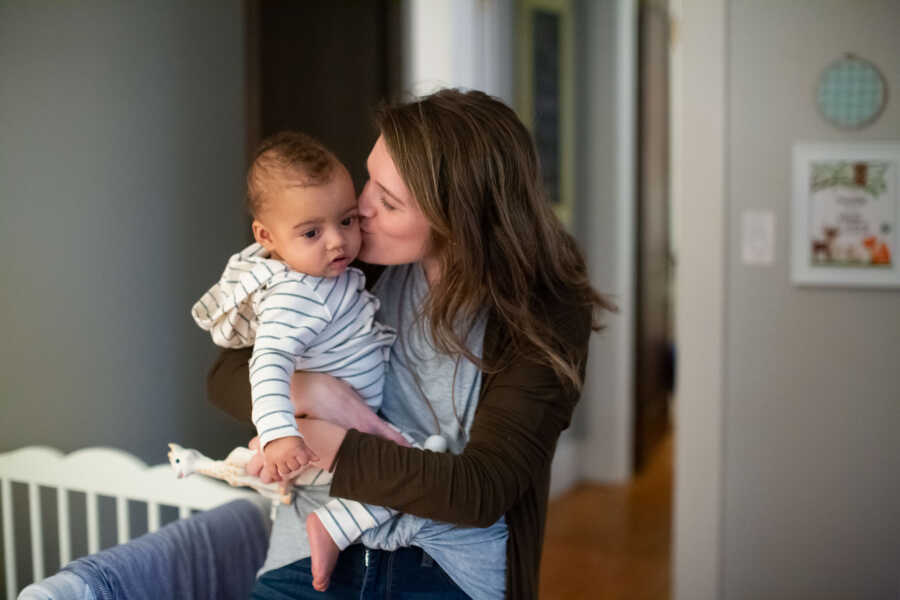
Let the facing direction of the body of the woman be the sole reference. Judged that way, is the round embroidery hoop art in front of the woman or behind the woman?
behind

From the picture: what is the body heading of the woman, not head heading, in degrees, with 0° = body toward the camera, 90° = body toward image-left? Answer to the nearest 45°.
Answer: approximately 45°

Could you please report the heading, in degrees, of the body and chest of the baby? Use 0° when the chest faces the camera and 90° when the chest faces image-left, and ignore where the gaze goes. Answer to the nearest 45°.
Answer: approximately 315°

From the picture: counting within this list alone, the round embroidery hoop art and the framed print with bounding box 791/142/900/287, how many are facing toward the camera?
2

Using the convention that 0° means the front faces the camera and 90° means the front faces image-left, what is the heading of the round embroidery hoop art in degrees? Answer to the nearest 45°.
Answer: approximately 0°

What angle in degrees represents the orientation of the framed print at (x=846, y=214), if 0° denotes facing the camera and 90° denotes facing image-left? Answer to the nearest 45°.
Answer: approximately 0°

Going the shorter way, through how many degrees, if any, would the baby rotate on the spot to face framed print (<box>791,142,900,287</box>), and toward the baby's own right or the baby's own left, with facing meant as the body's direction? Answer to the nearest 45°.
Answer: approximately 90° to the baby's own left
